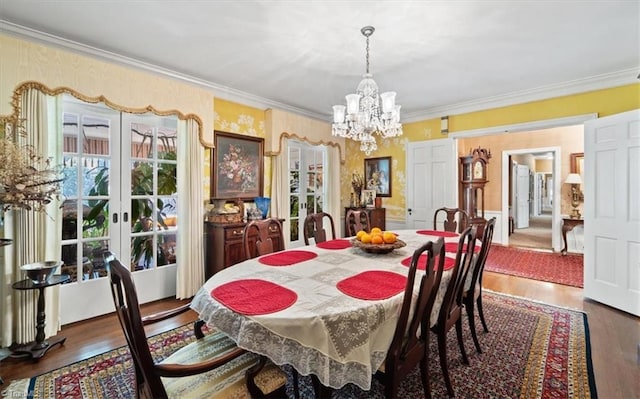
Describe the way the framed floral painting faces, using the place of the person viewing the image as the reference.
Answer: facing the viewer and to the right of the viewer

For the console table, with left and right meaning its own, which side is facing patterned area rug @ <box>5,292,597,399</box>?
front

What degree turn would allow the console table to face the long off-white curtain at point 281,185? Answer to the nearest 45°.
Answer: approximately 45° to its right

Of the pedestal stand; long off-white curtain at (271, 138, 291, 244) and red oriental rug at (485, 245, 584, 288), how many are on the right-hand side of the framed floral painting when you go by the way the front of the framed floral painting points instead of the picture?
1

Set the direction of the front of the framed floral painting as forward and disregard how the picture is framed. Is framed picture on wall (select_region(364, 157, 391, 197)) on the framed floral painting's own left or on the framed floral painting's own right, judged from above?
on the framed floral painting's own left

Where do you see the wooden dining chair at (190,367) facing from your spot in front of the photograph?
facing away from the viewer and to the right of the viewer

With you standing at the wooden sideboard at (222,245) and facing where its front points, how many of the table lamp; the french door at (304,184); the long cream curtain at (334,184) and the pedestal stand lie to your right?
1

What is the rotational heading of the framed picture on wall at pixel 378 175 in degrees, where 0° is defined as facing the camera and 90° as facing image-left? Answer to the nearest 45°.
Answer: approximately 45°

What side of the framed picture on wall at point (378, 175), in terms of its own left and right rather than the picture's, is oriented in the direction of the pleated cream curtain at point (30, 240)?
front

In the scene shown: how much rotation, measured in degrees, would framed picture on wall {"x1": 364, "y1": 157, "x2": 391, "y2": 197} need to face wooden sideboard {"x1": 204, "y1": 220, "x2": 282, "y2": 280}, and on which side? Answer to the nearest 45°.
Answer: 0° — it already faces it
